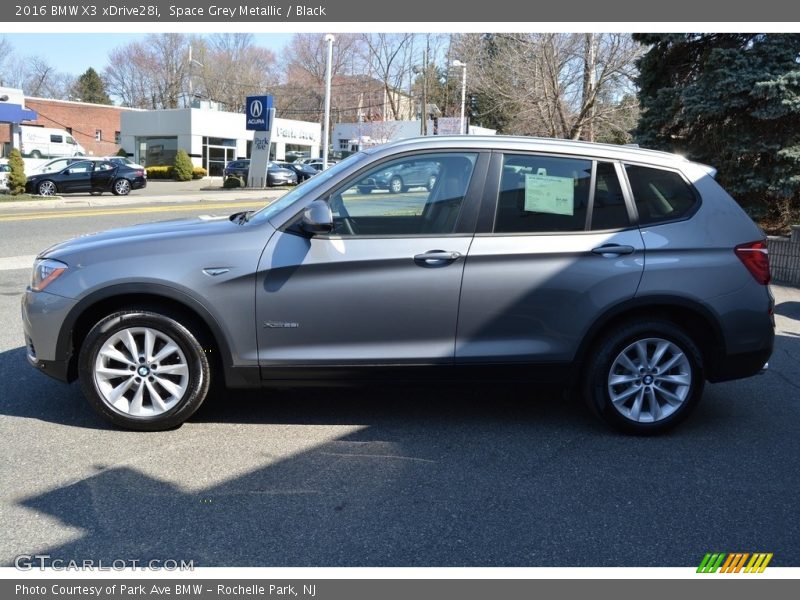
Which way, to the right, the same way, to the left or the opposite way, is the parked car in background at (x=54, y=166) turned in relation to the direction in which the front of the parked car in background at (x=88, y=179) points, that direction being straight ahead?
the same way

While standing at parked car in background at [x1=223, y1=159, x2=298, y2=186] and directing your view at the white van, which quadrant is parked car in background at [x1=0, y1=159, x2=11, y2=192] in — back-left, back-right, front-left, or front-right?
front-left

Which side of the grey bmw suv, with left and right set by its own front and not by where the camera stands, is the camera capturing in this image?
left

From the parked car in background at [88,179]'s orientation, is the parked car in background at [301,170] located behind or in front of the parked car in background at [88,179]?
behind

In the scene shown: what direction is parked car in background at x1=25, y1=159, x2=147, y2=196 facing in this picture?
to the viewer's left

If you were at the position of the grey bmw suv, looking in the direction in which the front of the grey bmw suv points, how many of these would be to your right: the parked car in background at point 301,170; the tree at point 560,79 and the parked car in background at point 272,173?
3

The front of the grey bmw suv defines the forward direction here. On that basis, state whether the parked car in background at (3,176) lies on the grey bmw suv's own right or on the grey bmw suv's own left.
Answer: on the grey bmw suv's own right

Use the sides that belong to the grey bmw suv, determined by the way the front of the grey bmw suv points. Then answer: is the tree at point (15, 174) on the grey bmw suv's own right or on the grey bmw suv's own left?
on the grey bmw suv's own right

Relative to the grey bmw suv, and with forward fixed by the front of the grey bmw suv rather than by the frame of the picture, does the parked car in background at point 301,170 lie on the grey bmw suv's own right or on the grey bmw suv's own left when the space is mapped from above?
on the grey bmw suv's own right

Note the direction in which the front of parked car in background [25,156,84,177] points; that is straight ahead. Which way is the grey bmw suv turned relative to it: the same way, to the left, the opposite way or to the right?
the same way

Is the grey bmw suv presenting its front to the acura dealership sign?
no

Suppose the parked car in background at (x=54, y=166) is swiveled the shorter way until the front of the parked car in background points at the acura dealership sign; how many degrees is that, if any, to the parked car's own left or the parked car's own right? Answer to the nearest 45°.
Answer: approximately 180°

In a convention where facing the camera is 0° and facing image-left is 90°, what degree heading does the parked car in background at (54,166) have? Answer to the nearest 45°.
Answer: approximately 90°
